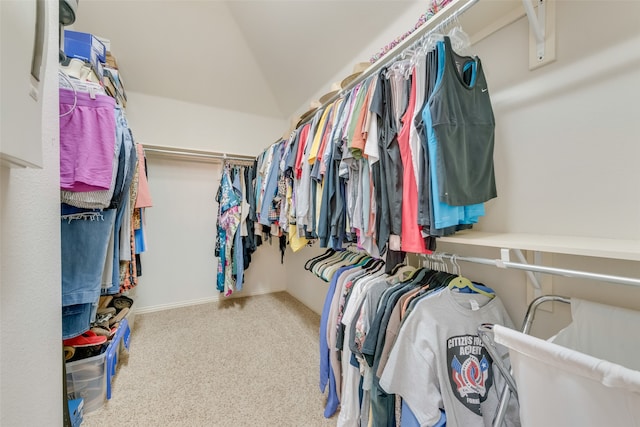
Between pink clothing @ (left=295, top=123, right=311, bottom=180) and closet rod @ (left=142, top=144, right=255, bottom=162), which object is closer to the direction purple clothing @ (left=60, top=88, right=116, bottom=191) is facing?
the pink clothing

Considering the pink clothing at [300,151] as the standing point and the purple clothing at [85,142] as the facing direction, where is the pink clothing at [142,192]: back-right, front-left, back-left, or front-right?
front-right

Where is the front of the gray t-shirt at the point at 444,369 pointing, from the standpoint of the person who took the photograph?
facing the viewer and to the right of the viewer

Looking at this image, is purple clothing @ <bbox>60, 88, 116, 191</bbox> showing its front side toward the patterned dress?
no

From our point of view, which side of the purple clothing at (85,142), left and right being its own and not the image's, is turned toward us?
front

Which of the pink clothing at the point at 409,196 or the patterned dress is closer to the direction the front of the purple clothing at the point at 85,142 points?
the pink clothing

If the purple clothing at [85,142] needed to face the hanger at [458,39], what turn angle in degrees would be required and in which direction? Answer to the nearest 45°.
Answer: approximately 45° to its left

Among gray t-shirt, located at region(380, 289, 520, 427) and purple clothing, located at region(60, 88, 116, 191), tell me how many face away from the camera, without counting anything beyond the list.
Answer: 0

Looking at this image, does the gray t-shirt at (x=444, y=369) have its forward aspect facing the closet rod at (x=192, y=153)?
no

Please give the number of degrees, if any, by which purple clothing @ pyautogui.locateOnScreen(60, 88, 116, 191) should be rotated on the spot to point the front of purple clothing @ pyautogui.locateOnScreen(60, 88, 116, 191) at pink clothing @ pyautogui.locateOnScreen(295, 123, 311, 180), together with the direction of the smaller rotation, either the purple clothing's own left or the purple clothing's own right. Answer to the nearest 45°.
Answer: approximately 90° to the purple clothing's own left

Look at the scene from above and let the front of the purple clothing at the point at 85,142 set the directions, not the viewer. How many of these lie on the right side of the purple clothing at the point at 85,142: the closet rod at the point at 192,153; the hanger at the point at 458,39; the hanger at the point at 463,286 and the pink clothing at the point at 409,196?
0

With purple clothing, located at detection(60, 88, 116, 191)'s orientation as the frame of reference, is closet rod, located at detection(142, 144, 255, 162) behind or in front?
behind
